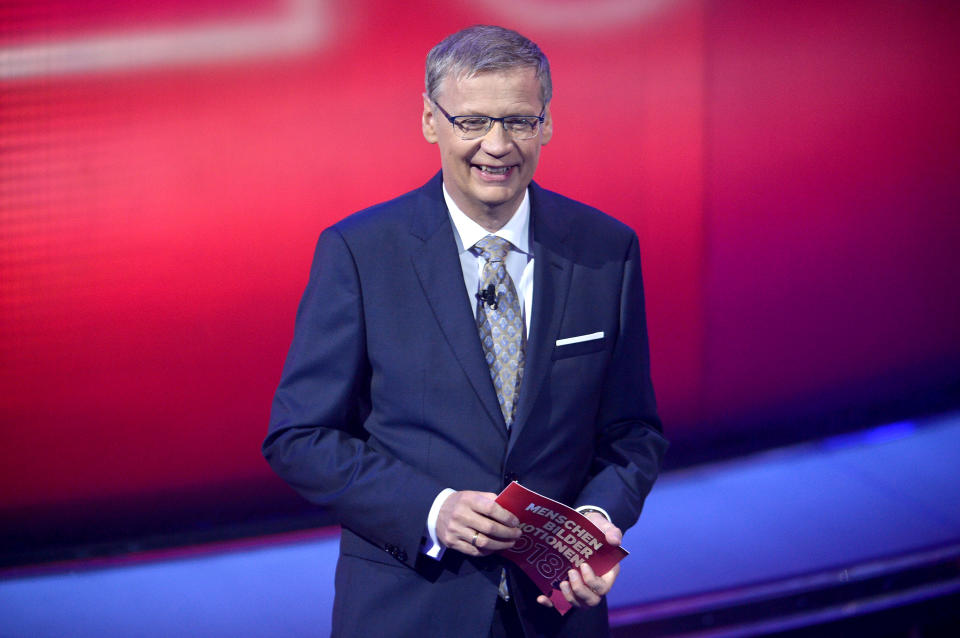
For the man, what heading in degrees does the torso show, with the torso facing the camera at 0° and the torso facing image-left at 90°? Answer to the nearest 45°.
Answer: approximately 0°

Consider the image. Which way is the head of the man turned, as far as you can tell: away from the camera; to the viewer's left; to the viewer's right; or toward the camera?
toward the camera
